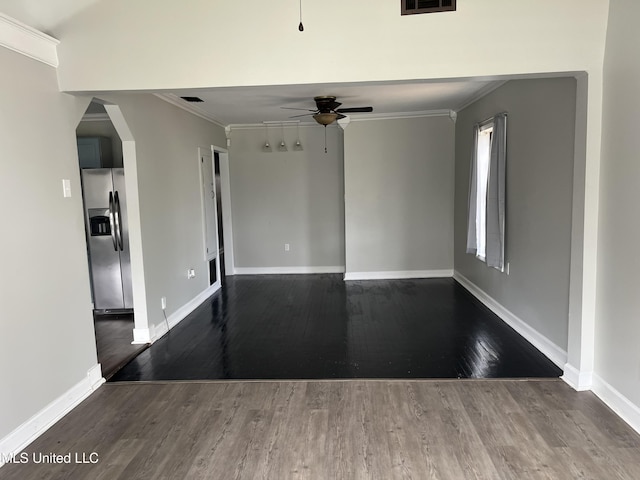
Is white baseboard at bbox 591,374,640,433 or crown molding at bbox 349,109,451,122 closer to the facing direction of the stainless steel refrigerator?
the white baseboard

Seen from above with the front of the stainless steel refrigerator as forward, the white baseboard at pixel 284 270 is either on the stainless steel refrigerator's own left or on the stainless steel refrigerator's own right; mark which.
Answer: on the stainless steel refrigerator's own left

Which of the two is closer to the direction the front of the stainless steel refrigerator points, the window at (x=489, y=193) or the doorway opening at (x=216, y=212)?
the window

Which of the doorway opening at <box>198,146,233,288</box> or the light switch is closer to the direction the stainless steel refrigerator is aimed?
the light switch

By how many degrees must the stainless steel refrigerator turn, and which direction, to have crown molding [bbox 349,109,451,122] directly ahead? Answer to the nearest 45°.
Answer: approximately 90° to its left

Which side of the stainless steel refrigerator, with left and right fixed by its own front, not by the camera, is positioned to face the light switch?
front

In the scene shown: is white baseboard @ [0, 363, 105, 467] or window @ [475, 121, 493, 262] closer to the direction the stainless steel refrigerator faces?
the white baseboard

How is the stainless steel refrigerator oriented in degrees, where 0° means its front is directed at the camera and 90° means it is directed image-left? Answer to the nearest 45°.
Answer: approximately 0°

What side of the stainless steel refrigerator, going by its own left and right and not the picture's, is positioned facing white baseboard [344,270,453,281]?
left

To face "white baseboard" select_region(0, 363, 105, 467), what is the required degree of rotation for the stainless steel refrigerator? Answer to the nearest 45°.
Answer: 0° — it already faces it
